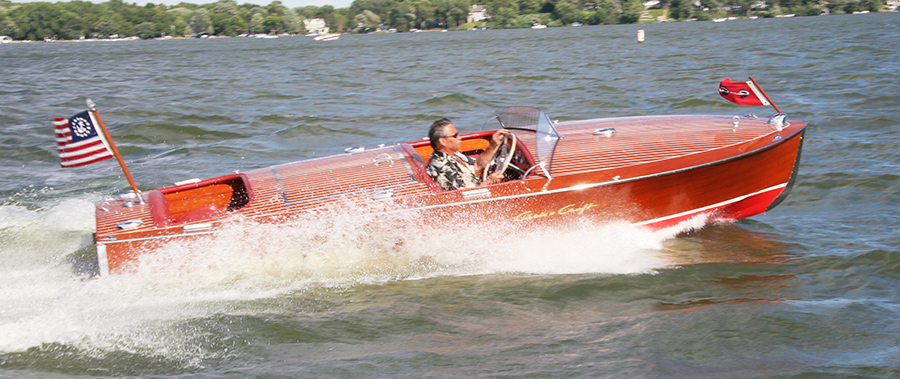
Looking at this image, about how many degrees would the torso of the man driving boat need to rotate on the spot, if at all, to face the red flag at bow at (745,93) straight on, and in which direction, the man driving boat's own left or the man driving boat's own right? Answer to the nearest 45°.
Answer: approximately 45° to the man driving boat's own left

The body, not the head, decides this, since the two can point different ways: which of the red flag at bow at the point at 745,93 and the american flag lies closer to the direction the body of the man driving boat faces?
the red flag at bow

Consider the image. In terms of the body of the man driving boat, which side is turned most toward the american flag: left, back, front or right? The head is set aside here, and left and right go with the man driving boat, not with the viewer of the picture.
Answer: back

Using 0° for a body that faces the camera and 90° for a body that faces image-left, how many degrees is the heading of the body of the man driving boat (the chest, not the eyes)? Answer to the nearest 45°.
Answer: approximately 270°

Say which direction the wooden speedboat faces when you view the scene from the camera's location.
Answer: facing to the right of the viewer
